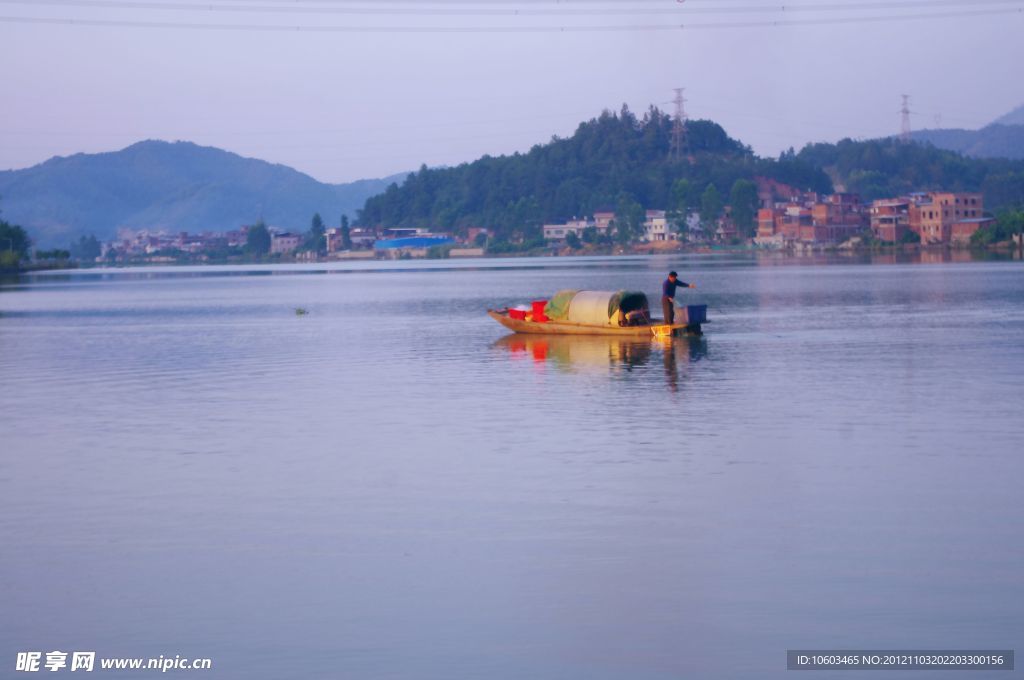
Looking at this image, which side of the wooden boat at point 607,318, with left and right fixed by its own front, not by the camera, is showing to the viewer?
left
